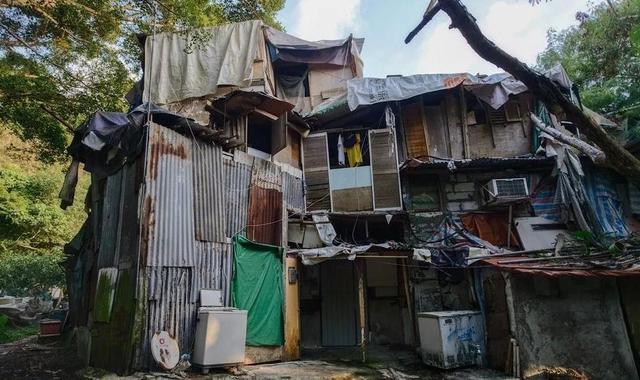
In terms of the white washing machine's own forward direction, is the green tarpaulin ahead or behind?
behind

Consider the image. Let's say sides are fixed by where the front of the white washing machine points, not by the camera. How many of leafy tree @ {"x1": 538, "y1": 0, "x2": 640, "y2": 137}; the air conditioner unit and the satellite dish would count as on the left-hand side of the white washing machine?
2

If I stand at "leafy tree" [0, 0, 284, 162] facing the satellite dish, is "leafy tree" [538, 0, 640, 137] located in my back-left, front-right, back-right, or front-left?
front-left

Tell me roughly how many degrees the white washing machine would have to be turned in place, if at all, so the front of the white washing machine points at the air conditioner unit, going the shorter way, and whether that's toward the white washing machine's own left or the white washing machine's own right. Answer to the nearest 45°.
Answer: approximately 90° to the white washing machine's own left

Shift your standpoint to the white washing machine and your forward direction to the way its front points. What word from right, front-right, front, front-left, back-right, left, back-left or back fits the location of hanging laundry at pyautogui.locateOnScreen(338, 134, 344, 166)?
back-left

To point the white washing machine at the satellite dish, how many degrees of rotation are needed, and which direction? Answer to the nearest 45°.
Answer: approximately 90° to its right

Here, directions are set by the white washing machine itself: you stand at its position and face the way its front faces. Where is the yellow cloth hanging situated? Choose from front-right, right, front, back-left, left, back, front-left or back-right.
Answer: back-left

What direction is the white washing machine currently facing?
toward the camera

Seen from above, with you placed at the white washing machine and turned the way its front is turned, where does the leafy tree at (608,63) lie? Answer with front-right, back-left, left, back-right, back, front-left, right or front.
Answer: left

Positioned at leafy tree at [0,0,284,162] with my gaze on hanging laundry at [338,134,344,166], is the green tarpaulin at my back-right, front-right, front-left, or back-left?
front-right
